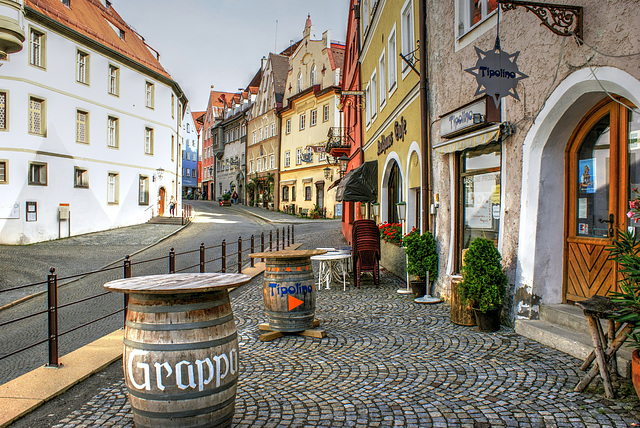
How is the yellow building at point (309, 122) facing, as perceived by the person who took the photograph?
facing the viewer and to the left of the viewer

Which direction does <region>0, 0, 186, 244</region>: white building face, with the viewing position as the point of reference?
facing the viewer and to the right of the viewer

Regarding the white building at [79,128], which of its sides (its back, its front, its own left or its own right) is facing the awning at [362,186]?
front

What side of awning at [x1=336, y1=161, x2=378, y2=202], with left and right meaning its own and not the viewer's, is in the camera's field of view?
left

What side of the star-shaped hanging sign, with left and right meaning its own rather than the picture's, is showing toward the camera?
front

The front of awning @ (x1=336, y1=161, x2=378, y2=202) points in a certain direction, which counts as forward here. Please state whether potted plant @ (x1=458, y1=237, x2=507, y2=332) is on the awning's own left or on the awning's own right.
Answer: on the awning's own left

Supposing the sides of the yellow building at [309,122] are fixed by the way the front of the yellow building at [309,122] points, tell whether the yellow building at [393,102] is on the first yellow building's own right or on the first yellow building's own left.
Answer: on the first yellow building's own left

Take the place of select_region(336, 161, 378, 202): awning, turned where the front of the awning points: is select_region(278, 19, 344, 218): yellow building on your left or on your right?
on your right

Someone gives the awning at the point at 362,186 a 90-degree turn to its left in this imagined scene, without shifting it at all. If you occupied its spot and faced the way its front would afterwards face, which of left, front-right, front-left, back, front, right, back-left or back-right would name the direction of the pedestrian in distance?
back-right

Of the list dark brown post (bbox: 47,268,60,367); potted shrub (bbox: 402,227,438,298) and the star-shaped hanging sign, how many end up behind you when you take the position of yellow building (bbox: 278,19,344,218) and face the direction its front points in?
0

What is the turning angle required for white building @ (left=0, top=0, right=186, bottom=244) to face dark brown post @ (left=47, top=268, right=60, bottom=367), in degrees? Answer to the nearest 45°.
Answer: approximately 45° to its right

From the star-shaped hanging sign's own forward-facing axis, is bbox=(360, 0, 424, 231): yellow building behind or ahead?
behind

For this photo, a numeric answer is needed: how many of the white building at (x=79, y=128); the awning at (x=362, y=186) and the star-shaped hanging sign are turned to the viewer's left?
1

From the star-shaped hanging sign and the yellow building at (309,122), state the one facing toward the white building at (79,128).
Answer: the yellow building

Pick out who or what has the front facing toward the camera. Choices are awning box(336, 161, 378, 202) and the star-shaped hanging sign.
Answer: the star-shaped hanging sign

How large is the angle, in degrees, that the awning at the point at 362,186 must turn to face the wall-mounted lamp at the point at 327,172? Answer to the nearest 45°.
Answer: approximately 90° to its right

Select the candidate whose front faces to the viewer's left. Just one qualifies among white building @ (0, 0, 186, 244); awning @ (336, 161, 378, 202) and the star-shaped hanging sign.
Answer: the awning

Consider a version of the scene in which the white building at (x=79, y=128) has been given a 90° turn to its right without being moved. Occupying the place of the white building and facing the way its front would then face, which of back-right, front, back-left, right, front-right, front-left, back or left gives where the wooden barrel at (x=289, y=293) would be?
front-left
